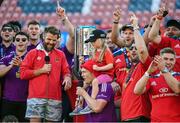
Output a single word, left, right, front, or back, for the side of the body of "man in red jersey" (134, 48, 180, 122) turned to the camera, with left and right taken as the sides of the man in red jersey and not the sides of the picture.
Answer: front

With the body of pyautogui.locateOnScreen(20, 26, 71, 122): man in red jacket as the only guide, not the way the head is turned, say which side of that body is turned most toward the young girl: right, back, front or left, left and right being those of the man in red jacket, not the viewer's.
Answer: left

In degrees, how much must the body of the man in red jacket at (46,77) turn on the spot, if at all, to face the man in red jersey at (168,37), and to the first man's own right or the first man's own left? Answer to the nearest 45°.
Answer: approximately 90° to the first man's own left

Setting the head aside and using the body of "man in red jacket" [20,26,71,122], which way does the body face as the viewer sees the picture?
toward the camera

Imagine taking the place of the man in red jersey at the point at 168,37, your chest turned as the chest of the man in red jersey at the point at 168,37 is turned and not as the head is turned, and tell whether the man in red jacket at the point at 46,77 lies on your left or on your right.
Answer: on your right

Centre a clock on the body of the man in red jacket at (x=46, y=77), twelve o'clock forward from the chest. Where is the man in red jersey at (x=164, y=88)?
the man in red jersey at (x=164, y=88) is roughly at 10 o'clock from the man in red jacket at (x=46, y=77).

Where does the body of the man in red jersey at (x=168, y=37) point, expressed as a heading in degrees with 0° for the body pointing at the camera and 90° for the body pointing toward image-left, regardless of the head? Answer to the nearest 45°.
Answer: approximately 0°
